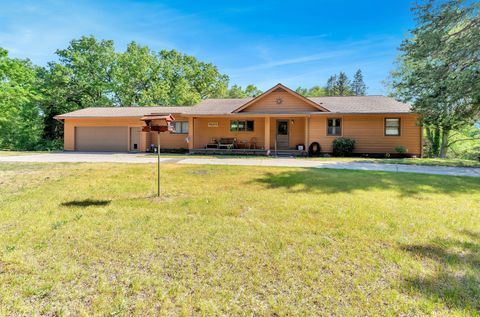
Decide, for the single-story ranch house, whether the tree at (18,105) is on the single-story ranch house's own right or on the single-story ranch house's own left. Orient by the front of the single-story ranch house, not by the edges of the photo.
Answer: on the single-story ranch house's own right

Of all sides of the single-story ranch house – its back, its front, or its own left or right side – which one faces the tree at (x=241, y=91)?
back

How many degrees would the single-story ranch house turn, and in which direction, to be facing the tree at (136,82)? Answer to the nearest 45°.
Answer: approximately 135° to its right

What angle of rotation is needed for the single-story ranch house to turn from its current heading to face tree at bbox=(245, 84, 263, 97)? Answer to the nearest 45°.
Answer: approximately 180°

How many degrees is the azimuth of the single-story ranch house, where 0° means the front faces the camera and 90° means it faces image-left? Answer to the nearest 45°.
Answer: approximately 0°

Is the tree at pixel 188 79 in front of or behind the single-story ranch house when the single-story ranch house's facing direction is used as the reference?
behind

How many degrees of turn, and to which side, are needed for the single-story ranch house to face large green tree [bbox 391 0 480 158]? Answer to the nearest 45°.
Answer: approximately 45° to its left
